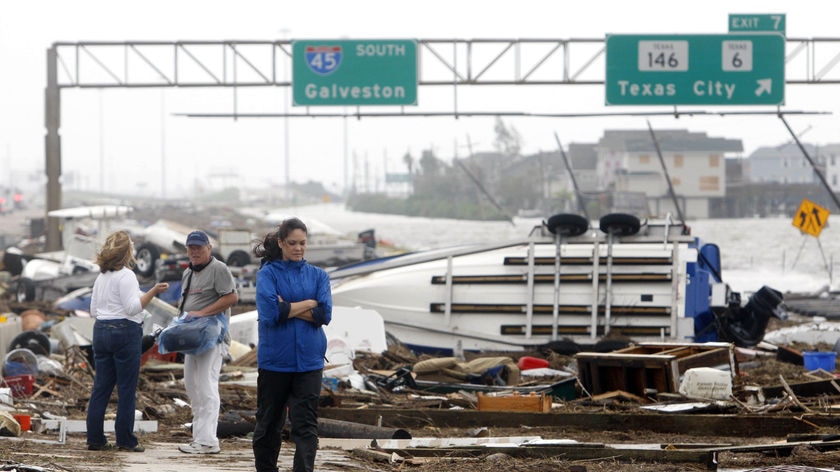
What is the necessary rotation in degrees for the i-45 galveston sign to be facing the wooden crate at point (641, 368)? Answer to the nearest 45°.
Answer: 0° — it already faces it

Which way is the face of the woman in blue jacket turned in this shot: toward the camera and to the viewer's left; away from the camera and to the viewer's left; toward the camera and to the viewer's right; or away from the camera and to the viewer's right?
toward the camera and to the viewer's right

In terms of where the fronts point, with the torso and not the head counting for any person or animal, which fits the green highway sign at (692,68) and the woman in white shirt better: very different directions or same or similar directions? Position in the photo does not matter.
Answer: very different directions

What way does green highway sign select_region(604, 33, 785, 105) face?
toward the camera

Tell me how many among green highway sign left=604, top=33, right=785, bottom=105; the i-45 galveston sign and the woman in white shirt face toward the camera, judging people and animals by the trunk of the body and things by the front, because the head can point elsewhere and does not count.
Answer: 2

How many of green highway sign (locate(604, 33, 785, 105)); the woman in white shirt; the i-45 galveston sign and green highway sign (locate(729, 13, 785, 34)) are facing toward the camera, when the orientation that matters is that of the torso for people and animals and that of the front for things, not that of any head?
3

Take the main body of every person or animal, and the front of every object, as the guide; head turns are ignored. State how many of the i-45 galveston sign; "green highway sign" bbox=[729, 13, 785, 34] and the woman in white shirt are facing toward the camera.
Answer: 2

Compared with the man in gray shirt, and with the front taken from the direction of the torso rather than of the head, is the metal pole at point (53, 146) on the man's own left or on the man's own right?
on the man's own right

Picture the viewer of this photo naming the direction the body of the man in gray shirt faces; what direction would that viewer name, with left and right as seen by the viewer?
facing the viewer and to the left of the viewer

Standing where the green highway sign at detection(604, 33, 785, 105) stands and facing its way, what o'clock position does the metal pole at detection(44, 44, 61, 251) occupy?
The metal pole is roughly at 3 o'clock from the green highway sign.

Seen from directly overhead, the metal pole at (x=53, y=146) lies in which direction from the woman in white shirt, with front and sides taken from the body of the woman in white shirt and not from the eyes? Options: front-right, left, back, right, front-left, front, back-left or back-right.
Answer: front-left

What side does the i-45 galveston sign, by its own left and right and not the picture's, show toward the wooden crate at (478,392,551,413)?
front

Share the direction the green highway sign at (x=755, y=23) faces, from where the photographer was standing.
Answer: facing the viewer

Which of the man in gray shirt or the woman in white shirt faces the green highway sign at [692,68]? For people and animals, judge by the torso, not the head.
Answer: the woman in white shirt
